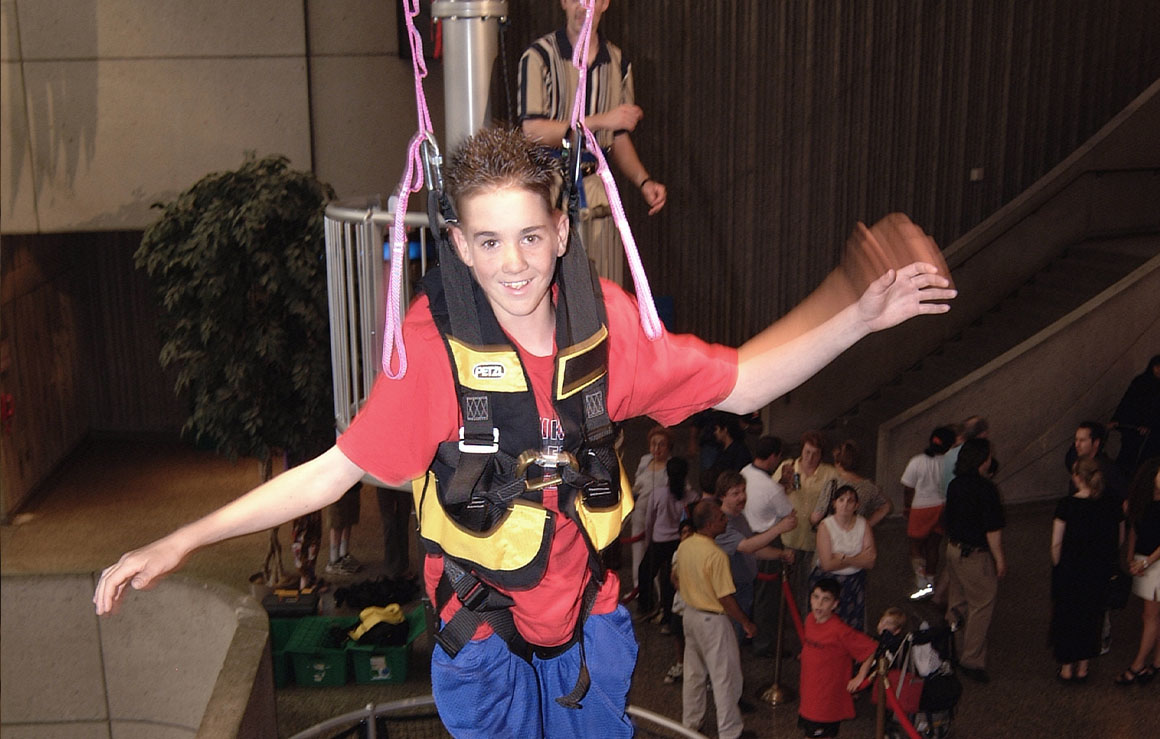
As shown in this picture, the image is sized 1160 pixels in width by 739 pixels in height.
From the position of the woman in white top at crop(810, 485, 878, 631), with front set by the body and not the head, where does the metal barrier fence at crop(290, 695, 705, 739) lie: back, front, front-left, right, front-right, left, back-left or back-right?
front-right

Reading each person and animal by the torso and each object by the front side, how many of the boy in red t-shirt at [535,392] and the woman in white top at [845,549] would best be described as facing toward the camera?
2

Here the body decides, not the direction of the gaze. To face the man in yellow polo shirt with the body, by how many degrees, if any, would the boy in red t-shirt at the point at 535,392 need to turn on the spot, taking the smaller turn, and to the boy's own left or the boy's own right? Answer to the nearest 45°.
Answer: approximately 180°

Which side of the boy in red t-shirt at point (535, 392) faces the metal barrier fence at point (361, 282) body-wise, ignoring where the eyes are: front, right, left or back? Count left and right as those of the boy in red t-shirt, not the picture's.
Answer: back

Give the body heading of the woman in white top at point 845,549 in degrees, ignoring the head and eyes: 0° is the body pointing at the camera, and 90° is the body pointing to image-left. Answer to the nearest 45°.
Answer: approximately 0°

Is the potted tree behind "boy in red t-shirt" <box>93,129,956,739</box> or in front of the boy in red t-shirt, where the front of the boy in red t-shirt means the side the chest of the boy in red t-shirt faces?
behind

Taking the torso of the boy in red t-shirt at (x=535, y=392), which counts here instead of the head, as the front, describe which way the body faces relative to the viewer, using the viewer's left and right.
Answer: facing the viewer
